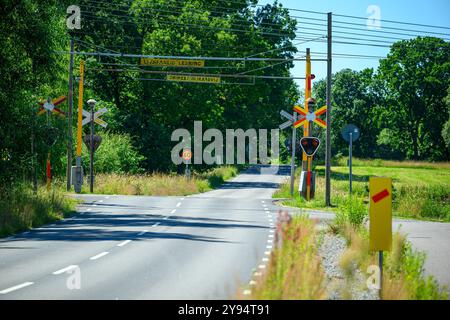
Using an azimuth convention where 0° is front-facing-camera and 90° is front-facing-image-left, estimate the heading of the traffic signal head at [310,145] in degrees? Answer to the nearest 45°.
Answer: approximately 0°

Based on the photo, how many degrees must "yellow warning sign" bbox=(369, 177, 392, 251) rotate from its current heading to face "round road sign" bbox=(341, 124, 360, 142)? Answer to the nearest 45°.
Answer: approximately 180°

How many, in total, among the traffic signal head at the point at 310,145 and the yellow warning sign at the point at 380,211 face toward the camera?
2

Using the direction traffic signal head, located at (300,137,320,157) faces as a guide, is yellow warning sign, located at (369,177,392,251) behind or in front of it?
in front

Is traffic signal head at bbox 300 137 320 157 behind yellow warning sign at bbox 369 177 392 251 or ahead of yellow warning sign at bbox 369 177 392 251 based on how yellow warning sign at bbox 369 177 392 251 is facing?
behind
